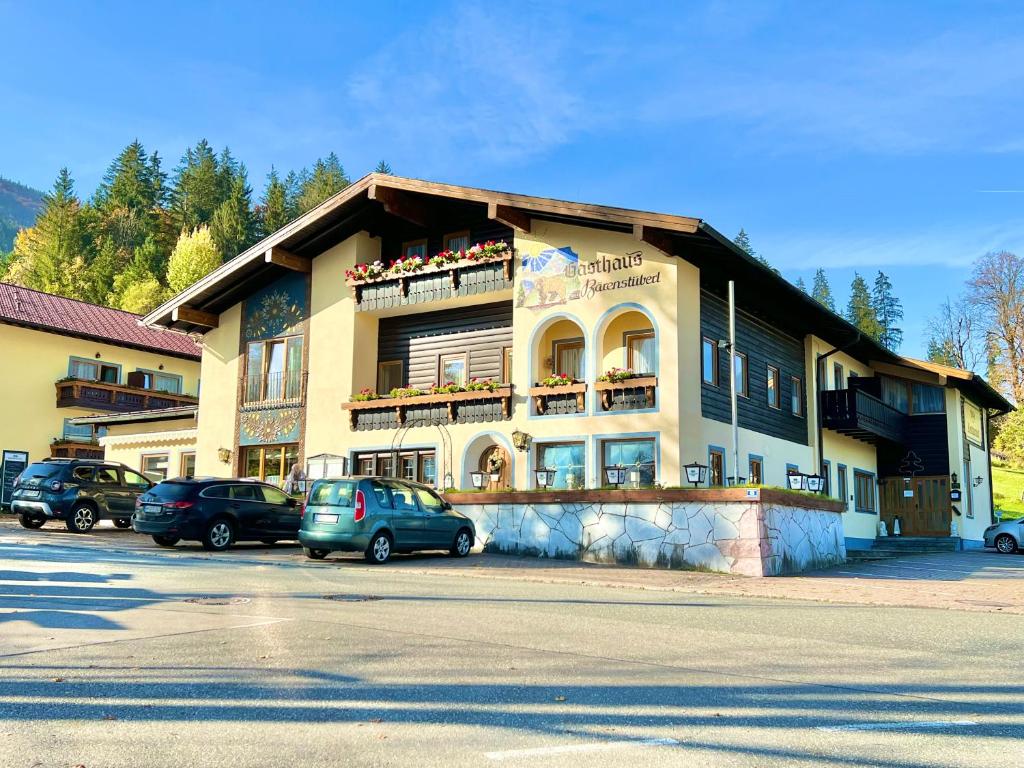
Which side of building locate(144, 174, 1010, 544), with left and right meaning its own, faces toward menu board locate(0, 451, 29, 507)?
right

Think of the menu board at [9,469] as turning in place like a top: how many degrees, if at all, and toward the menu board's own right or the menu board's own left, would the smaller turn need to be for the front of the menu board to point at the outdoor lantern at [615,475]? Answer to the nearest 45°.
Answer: approximately 45° to the menu board's own left

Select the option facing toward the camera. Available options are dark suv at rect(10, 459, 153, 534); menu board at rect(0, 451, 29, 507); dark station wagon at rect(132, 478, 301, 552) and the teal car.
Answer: the menu board

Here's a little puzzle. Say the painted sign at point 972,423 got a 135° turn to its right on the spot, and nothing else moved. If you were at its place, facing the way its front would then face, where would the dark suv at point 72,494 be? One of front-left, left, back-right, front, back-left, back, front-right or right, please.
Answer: front-left

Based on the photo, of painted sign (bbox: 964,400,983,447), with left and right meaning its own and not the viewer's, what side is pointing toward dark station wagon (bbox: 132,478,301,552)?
right

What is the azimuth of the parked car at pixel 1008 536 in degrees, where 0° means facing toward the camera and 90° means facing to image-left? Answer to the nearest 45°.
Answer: approximately 90°

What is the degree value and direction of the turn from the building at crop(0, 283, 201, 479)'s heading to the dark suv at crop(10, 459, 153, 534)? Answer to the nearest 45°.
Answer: approximately 45° to its right

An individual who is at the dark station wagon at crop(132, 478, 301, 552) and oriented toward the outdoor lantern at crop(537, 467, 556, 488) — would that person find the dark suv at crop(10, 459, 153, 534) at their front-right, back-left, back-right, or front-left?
back-left

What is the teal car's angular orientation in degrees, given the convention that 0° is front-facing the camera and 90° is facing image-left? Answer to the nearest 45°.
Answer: approximately 225°

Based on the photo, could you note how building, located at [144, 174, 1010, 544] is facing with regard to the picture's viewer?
facing the viewer and to the left of the viewer

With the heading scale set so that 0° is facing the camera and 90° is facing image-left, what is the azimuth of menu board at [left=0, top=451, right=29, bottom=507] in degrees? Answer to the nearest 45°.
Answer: approximately 0°
